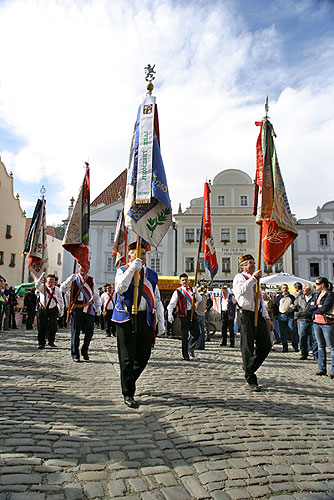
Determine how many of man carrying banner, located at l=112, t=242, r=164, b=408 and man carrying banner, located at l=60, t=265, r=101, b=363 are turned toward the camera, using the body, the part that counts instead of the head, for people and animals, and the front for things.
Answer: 2

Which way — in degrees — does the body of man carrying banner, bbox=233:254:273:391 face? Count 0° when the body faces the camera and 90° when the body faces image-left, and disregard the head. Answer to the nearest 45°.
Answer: approximately 315°

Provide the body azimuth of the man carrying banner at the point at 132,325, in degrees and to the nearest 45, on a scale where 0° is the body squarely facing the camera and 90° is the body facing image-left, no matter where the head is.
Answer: approximately 0°

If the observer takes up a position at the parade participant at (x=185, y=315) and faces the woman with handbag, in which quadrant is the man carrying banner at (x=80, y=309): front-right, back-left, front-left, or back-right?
back-right

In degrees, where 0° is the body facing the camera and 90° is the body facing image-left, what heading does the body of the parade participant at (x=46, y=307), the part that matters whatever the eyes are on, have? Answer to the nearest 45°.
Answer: approximately 0°

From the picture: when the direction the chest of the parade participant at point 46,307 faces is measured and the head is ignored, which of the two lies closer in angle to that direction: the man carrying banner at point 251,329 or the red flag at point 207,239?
the man carrying banner

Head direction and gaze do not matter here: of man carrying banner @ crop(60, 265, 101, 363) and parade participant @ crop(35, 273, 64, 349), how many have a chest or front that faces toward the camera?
2
